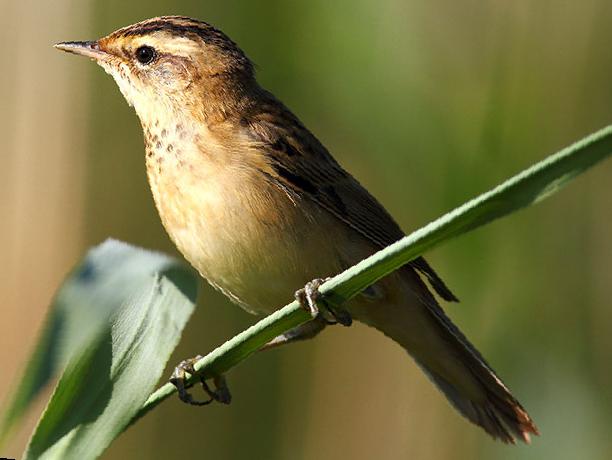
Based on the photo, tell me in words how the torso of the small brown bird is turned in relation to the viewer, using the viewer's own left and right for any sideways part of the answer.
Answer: facing to the left of the viewer
